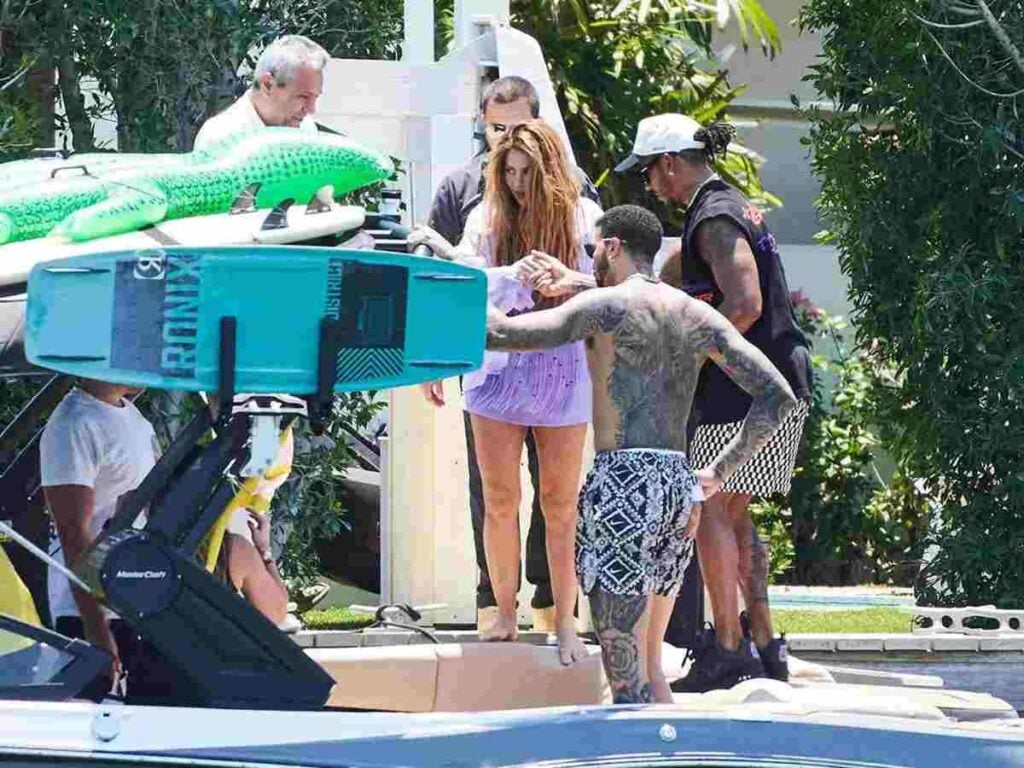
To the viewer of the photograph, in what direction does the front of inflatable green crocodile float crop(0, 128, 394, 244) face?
facing to the right of the viewer

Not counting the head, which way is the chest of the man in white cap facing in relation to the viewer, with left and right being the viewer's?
facing to the left of the viewer

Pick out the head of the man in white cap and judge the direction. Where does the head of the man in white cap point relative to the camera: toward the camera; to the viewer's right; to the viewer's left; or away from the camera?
to the viewer's left

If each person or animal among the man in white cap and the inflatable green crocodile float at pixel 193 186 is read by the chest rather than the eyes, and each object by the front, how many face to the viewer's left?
1

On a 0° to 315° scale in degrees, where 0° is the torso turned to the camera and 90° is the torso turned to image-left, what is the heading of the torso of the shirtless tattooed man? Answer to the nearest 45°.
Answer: approximately 135°
